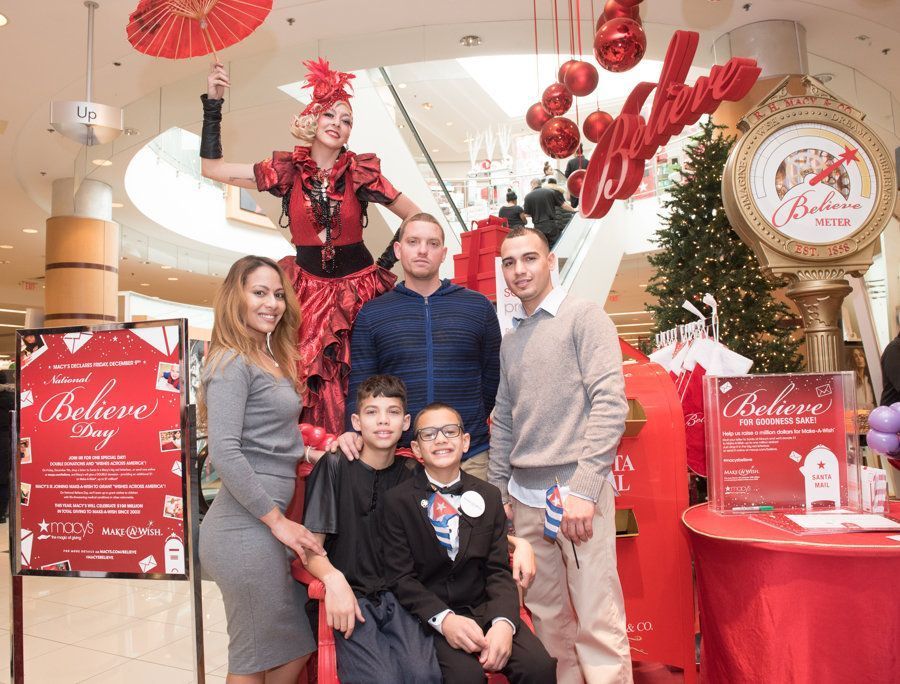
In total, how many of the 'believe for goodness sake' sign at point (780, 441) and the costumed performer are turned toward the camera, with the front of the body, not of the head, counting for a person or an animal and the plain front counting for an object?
2

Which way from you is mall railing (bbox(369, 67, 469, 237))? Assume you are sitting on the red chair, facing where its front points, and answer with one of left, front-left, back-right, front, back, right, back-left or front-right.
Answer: back

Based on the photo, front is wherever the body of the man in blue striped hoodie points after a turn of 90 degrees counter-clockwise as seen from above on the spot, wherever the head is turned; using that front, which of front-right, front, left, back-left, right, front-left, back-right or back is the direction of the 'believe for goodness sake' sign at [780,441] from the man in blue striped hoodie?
front

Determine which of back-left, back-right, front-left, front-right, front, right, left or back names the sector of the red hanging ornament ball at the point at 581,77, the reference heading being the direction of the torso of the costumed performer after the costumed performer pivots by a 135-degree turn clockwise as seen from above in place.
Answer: right

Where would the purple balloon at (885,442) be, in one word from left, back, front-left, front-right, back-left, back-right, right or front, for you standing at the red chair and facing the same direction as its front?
left

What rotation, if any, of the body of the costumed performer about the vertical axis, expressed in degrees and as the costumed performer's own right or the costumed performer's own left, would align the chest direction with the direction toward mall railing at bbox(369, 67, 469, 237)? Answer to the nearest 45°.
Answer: approximately 180°

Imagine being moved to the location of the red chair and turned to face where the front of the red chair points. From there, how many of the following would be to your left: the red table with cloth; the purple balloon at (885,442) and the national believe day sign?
2

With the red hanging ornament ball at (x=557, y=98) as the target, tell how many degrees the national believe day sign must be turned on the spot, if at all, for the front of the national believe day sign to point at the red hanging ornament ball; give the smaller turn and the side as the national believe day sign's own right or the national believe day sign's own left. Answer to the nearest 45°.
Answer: approximately 135° to the national believe day sign's own left

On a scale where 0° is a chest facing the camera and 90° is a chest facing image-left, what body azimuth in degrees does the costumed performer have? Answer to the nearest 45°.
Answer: approximately 0°
